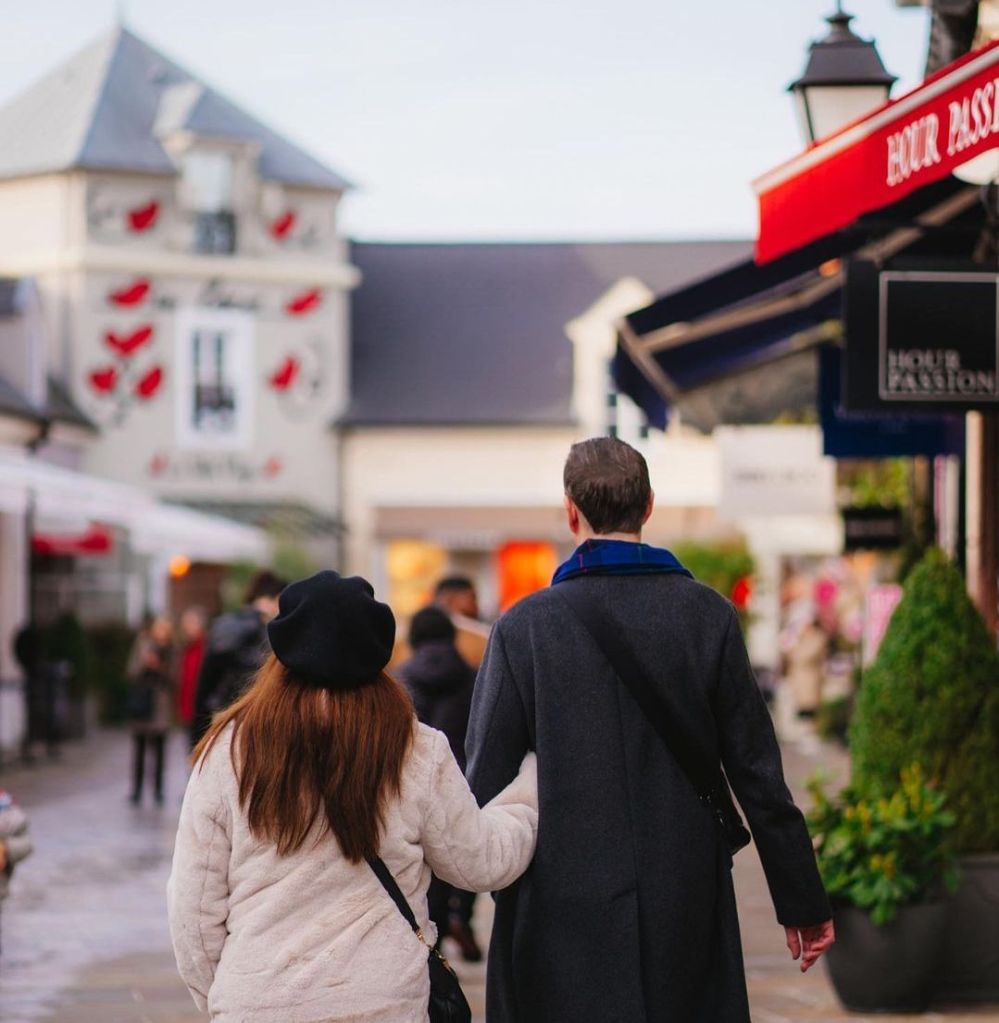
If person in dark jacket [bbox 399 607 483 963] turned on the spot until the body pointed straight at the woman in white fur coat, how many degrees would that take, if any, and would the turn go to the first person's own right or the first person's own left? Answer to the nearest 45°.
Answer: approximately 180°

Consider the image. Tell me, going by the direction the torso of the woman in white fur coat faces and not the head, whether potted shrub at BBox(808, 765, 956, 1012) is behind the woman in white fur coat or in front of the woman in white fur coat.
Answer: in front

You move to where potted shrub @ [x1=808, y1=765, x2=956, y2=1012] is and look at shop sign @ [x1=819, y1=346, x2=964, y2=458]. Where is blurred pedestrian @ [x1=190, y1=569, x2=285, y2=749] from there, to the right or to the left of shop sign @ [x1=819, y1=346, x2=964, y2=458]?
left

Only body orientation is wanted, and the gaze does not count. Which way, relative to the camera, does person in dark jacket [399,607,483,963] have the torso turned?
away from the camera

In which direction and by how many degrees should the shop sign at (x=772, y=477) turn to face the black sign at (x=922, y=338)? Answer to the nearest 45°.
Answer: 0° — it already faces it

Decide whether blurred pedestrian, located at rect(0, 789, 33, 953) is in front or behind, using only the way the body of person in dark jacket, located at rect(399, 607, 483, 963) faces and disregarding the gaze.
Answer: behind

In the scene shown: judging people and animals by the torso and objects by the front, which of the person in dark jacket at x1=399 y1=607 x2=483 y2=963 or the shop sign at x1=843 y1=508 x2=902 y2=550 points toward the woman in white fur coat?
the shop sign

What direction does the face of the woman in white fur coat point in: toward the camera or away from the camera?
away from the camera

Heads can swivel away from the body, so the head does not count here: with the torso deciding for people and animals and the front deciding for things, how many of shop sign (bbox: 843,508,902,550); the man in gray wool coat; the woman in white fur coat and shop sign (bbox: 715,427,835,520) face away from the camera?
2

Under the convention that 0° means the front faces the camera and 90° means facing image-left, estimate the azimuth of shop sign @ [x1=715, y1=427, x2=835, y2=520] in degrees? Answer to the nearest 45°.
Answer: approximately 0°

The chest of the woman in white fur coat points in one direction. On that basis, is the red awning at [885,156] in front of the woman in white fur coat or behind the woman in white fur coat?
in front

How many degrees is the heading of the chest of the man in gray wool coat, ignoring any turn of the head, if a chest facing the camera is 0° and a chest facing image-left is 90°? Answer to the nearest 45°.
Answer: approximately 180°

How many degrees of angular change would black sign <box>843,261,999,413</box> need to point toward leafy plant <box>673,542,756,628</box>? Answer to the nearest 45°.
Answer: approximately 180°

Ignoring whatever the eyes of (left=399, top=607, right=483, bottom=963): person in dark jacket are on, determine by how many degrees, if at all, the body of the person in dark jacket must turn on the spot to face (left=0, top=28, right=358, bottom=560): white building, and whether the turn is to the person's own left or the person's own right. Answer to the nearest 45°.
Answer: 0° — they already face it

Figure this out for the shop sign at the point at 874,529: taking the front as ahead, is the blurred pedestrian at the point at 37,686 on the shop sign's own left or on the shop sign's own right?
on the shop sign's own right
